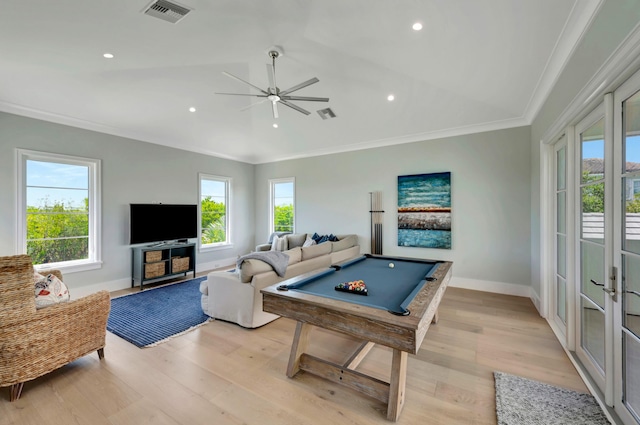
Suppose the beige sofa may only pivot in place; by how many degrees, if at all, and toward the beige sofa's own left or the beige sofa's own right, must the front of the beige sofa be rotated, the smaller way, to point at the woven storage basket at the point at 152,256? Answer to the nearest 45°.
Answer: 0° — it already faces it

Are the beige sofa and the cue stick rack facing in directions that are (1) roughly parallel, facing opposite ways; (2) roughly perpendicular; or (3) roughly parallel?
roughly perpendicular

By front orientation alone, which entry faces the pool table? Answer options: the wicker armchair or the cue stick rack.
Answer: the cue stick rack

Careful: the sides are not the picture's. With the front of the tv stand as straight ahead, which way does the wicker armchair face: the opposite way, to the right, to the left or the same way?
to the left

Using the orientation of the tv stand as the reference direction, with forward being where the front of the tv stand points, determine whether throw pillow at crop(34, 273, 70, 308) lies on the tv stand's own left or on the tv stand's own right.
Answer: on the tv stand's own right

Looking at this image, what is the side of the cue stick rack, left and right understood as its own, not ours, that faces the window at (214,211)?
right

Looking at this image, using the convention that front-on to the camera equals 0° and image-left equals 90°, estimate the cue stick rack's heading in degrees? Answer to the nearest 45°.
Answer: approximately 0°

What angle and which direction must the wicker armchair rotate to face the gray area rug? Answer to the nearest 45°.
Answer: approximately 90° to its right

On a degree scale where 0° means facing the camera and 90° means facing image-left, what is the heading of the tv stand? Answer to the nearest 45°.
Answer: approximately 315°

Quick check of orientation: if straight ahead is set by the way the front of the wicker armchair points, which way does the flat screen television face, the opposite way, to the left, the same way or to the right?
to the right
